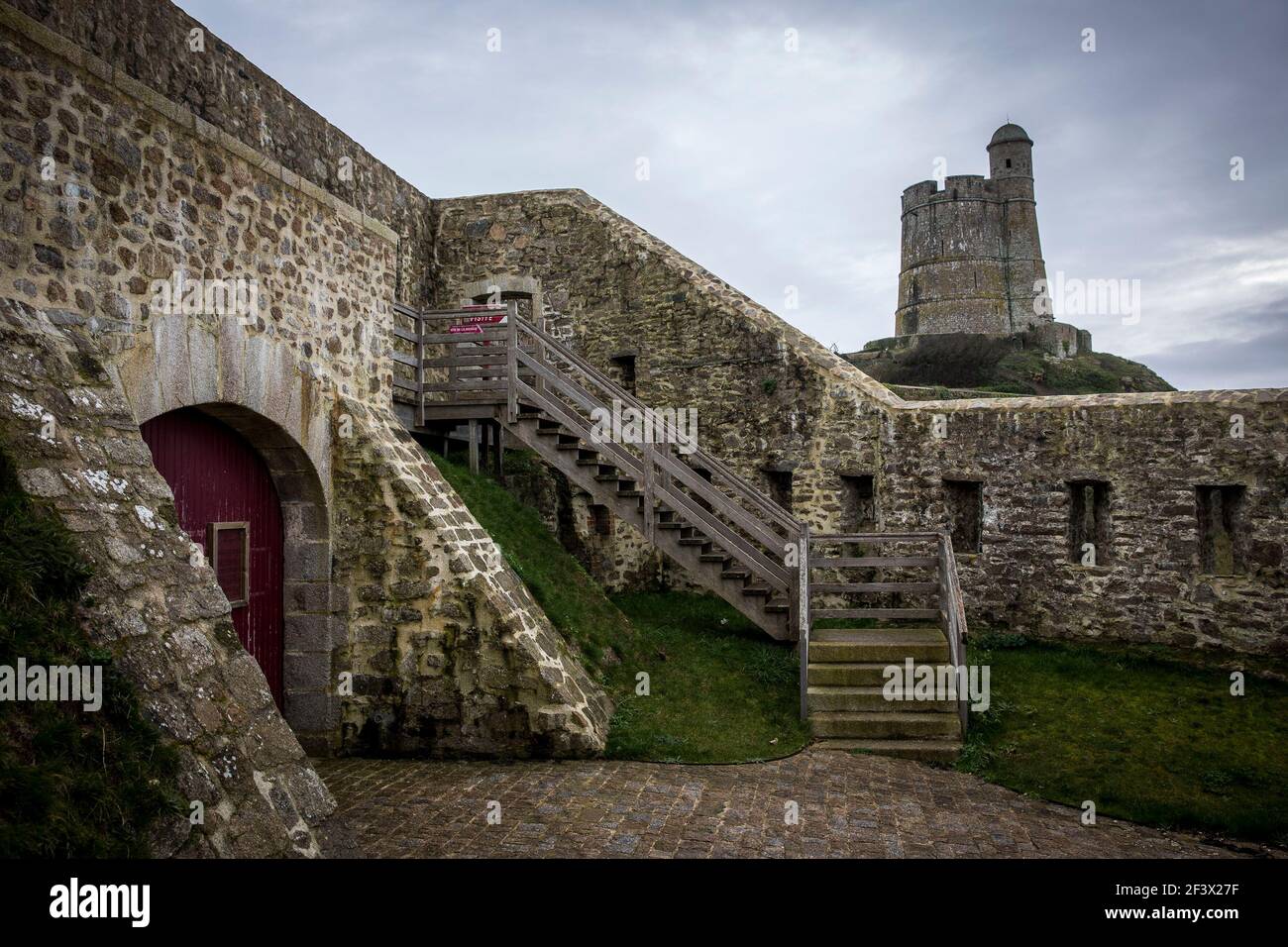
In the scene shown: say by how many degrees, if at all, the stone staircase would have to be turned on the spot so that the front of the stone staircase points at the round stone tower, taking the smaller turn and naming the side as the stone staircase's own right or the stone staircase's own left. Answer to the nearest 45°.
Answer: approximately 180°

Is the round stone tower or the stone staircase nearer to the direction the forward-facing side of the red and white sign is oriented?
the stone staircase

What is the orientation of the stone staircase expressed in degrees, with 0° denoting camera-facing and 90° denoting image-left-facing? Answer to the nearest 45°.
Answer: approximately 0°

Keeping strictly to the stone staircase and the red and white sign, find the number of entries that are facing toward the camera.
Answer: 2

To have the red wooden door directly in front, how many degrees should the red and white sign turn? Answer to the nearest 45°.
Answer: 0° — it already faces it

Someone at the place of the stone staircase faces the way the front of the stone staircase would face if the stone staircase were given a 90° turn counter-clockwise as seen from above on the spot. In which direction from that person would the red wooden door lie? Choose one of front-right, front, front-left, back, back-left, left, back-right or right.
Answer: back-right
